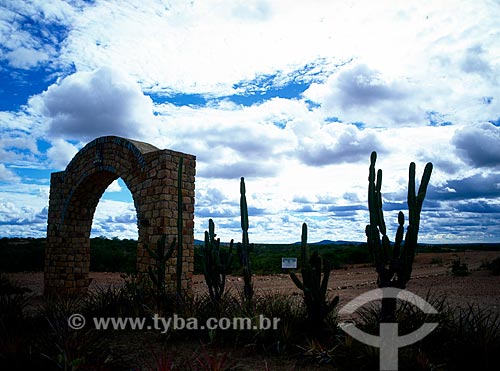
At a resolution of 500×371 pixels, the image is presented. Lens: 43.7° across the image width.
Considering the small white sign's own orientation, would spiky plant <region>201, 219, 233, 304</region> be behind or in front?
in front

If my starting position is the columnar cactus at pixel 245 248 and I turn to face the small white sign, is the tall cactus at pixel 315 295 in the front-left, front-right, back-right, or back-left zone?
back-right

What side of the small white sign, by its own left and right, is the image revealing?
front

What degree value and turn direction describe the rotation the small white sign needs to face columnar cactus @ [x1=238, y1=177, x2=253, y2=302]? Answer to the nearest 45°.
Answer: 0° — it already faces it

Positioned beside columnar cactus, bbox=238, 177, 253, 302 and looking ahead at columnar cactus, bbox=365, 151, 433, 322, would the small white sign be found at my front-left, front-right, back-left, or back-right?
back-left

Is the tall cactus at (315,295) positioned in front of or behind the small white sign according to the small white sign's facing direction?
in front
